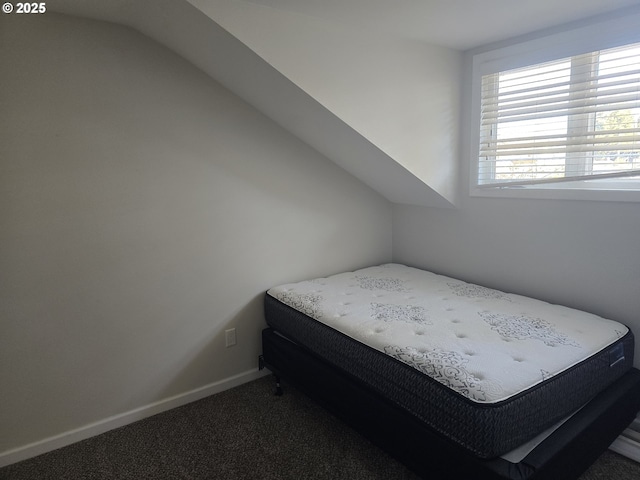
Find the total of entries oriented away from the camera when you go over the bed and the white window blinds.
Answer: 0
